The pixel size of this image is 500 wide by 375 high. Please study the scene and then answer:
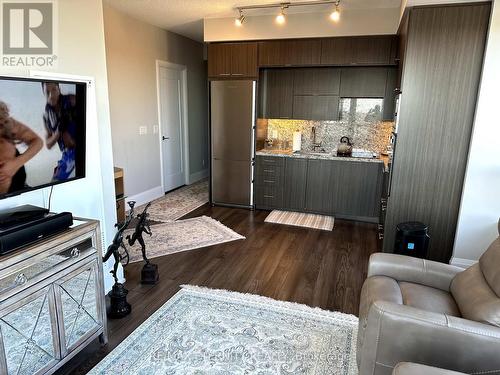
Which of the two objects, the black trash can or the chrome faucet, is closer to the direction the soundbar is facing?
the black trash can

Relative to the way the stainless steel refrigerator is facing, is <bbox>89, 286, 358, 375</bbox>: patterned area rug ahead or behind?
ahead

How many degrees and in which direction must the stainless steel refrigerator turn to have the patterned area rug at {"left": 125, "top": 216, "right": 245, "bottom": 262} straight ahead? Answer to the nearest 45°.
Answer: approximately 45° to its right

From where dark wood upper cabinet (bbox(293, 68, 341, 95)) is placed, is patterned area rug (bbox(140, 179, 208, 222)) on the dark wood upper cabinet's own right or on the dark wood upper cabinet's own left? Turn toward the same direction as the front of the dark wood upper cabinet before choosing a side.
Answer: on the dark wood upper cabinet's own right

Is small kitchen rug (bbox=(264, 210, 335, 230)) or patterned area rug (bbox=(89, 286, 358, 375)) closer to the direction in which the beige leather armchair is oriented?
the patterned area rug

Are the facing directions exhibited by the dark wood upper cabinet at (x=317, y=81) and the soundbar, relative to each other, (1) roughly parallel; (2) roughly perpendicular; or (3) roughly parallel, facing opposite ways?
roughly perpendicular

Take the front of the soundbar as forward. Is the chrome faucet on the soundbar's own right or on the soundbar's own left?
on the soundbar's own left

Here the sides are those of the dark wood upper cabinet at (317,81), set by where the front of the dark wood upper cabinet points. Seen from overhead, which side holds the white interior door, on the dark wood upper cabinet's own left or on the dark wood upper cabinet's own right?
on the dark wood upper cabinet's own right

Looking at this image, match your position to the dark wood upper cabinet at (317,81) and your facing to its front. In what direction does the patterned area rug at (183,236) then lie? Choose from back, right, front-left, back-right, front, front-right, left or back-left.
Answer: front-right

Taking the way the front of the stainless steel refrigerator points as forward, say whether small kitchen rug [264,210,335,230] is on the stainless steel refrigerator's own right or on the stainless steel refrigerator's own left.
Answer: on the stainless steel refrigerator's own left

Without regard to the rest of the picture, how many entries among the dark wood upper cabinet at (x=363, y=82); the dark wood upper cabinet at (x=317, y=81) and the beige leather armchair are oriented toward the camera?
2

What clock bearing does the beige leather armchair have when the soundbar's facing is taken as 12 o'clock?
The beige leather armchair is roughly at 12 o'clock from the soundbar.

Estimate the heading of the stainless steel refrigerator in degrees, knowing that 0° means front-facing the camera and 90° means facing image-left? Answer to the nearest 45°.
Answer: approximately 0°

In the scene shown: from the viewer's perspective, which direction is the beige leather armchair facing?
to the viewer's left

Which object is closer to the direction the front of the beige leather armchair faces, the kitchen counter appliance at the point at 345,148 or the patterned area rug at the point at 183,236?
the patterned area rug
